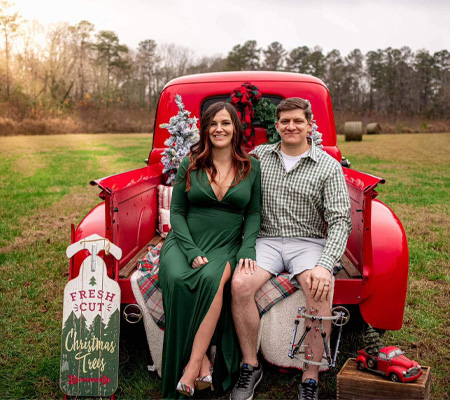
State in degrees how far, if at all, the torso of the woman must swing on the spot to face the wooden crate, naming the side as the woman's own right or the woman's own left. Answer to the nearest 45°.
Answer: approximately 45° to the woman's own left

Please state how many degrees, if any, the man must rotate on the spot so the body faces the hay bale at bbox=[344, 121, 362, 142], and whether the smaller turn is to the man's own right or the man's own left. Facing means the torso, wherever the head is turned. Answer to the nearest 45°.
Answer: approximately 180°

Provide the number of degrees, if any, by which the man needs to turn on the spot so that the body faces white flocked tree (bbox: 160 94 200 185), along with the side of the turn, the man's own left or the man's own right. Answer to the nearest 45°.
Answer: approximately 135° to the man's own right

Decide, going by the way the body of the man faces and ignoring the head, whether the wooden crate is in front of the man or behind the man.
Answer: in front

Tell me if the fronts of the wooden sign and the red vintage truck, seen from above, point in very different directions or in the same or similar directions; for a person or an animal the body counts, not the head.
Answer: very different directions

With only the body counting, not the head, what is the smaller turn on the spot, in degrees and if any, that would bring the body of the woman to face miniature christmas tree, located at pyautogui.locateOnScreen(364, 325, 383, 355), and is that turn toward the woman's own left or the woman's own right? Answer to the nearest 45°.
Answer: approximately 45° to the woman's own left

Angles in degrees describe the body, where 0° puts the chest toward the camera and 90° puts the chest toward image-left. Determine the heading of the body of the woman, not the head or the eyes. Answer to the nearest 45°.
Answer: approximately 0°

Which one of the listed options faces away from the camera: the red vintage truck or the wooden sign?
the red vintage truck

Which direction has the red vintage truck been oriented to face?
away from the camera

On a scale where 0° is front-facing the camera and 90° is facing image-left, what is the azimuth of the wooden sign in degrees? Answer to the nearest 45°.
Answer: approximately 0°

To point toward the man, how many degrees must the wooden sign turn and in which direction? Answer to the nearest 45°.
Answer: approximately 90° to its left
